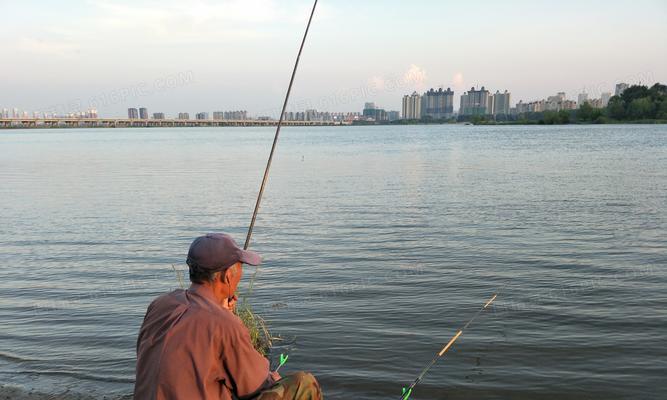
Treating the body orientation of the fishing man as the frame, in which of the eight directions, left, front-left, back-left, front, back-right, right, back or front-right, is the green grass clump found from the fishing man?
front-left

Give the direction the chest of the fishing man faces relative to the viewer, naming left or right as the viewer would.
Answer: facing away from the viewer and to the right of the viewer
